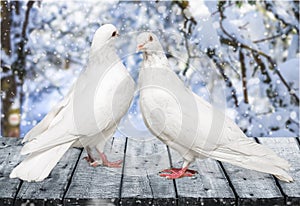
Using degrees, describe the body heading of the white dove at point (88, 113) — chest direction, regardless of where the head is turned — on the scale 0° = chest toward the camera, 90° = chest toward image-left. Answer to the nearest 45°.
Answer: approximately 270°

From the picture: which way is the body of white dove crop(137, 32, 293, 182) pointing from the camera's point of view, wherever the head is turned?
to the viewer's left

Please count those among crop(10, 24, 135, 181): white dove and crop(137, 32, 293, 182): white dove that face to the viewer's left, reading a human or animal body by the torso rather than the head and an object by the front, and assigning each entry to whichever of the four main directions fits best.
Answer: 1

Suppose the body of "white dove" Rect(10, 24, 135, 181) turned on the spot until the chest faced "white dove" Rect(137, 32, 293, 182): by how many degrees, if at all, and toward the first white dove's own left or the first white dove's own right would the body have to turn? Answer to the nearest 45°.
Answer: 0° — it already faces it
